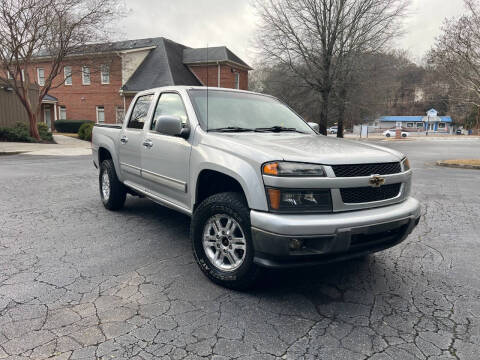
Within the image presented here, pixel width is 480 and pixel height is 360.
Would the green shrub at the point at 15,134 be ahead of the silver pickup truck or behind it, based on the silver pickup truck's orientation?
behind

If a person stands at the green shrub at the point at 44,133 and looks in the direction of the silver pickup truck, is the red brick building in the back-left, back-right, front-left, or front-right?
back-left

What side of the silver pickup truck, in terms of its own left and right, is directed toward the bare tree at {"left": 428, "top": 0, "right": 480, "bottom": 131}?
left

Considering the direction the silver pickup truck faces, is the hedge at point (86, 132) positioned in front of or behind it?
behind

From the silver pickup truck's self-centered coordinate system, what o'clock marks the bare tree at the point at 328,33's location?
The bare tree is roughly at 8 o'clock from the silver pickup truck.

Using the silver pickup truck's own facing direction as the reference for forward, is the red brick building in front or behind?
behind

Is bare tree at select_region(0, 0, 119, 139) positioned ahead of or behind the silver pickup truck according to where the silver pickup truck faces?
behind

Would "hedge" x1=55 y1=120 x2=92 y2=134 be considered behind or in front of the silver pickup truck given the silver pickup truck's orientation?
behind

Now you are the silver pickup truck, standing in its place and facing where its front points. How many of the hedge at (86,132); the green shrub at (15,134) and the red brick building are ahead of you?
0

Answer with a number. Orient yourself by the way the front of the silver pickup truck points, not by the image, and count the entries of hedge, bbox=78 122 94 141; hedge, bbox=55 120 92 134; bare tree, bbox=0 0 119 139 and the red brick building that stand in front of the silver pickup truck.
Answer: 0

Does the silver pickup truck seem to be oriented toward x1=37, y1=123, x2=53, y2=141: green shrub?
no

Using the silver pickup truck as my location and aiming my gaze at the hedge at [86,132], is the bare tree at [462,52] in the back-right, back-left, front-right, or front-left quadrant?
front-right

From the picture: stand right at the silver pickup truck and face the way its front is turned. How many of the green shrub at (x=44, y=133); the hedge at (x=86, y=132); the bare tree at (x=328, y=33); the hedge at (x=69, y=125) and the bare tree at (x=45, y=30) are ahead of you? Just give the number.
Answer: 0
